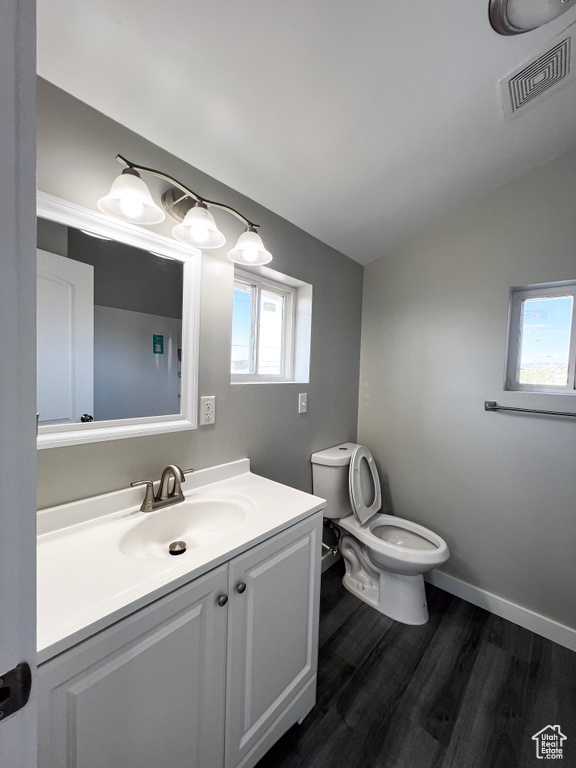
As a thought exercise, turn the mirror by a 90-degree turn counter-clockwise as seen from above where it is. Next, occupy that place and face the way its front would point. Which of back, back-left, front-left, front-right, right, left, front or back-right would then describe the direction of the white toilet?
front-right

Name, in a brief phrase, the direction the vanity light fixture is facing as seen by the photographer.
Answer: facing the viewer and to the right of the viewer

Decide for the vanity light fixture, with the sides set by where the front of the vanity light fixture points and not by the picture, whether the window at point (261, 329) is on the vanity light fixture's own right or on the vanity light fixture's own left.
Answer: on the vanity light fixture's own left

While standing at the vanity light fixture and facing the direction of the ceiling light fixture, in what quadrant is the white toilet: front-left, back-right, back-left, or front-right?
front-left

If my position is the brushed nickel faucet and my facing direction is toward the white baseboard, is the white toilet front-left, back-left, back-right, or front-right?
front-left

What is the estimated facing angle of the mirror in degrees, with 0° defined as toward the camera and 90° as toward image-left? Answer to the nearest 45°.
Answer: approximately 315°

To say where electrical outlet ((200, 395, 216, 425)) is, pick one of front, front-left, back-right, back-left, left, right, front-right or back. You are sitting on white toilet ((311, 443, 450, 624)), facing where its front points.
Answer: right

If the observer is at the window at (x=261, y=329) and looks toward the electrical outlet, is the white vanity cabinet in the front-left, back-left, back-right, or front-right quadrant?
front-left

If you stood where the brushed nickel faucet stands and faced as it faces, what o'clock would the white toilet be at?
The white toilet is roughly at 10 o'clock from the brushed nickel faucet.

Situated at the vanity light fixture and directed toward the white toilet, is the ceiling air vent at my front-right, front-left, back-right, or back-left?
front-right

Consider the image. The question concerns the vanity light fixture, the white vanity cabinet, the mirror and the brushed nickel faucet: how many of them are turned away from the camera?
0

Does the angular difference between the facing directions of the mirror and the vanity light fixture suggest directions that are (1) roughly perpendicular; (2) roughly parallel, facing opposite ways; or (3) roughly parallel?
roughly parallel
